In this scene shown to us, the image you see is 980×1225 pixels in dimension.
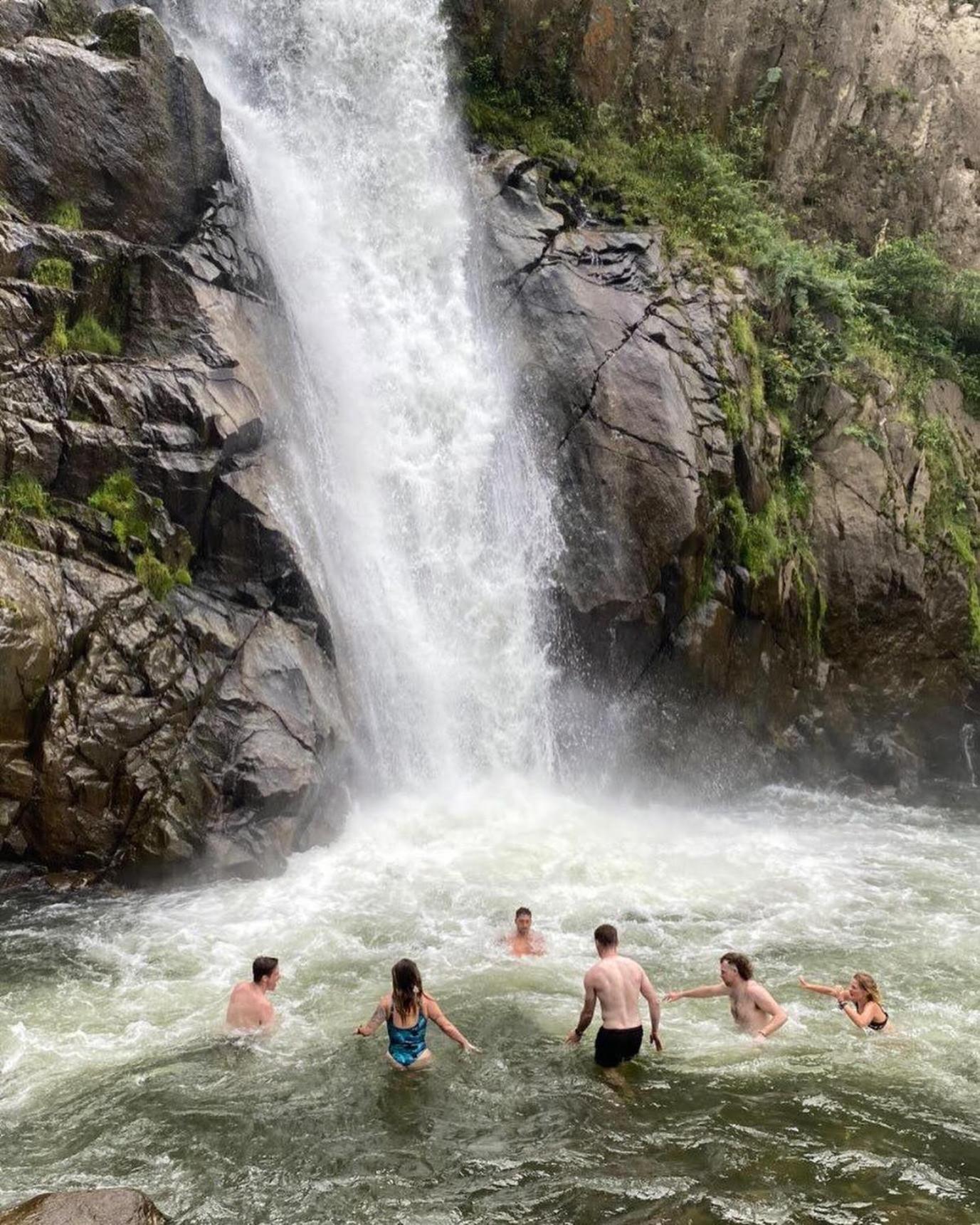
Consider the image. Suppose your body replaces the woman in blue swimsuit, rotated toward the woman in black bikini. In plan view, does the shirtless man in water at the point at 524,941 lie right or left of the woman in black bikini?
left

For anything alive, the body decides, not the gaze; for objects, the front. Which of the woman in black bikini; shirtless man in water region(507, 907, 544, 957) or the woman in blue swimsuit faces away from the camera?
the woman in blue swimsuit

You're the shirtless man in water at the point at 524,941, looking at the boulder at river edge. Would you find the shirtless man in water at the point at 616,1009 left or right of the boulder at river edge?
left

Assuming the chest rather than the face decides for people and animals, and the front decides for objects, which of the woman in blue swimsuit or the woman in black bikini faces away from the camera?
the woman in blue swimsuit

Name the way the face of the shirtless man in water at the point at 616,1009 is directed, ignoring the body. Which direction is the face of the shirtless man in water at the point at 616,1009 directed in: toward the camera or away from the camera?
away from the camera

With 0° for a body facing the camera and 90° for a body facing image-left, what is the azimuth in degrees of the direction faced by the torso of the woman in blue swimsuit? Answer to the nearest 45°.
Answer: approximately 180°

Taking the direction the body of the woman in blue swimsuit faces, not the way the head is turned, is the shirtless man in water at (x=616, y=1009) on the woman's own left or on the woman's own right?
on the woman's own right

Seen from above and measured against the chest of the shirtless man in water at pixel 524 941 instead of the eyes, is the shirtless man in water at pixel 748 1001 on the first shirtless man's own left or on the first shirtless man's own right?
on the first shirtless man's own left

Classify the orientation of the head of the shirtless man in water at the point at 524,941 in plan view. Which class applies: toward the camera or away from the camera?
toward the camera

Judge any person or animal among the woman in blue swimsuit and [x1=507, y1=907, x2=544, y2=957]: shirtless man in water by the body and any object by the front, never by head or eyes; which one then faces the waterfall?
the woman in blue swimsuit

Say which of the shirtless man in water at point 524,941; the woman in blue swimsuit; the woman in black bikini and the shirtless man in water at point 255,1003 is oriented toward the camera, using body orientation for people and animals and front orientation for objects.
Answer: the shirtless man in water at point 524,941

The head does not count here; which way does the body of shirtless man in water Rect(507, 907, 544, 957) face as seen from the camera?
toward the camera

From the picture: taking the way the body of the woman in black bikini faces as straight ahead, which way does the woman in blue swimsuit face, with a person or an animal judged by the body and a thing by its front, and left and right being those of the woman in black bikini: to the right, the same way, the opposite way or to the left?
to the right

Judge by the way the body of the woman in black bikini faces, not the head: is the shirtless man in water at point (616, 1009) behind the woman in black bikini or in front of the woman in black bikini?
in front

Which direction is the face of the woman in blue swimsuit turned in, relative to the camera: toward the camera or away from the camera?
away from the camera

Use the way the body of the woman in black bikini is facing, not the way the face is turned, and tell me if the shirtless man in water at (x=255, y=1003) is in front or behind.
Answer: in front

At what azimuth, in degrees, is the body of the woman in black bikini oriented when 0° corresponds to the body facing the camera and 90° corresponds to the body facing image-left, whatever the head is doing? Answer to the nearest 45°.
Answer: approximately 90°
